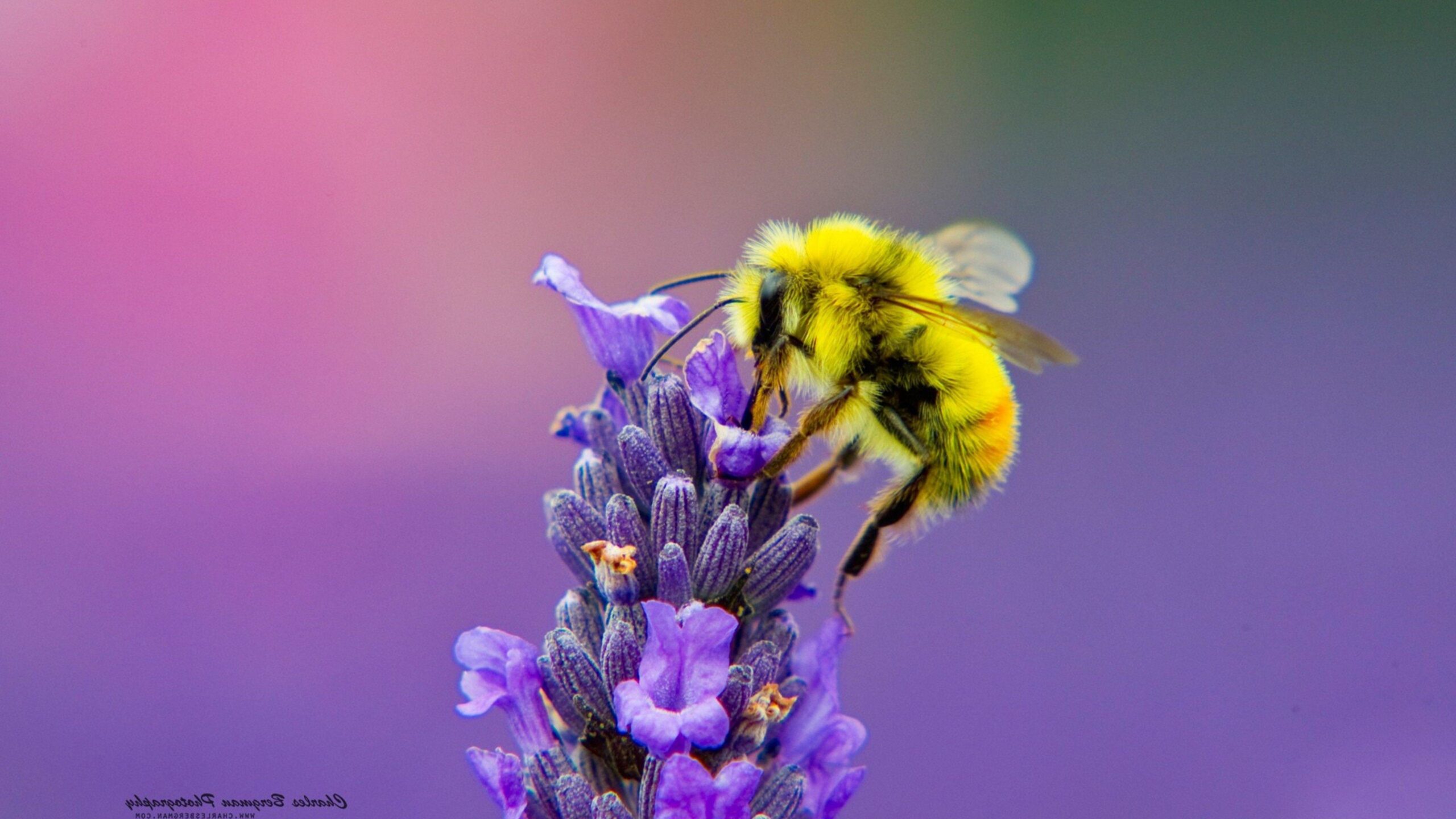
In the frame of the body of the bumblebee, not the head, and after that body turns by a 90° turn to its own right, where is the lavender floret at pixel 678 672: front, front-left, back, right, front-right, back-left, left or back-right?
back-left

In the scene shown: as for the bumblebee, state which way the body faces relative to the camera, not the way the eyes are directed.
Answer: to the viewer's left
